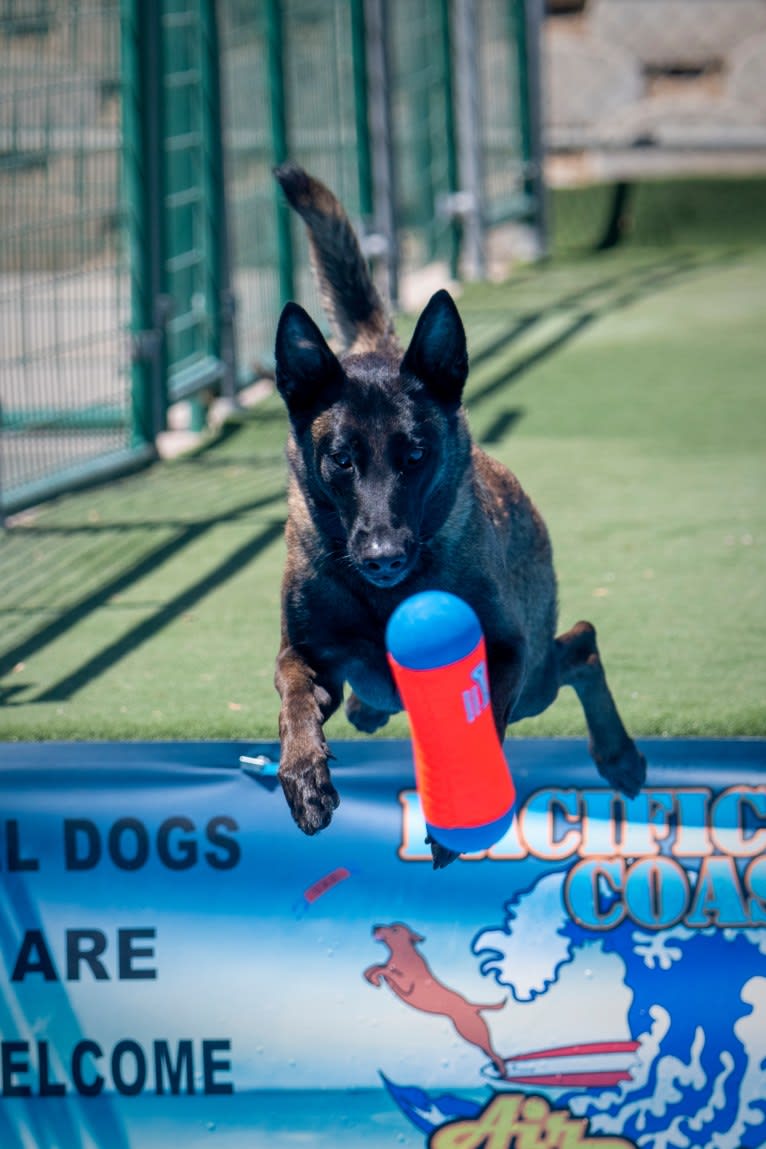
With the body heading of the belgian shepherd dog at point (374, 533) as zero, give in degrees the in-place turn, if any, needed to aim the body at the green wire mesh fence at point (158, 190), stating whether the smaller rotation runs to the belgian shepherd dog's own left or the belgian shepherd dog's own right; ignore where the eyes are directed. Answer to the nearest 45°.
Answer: approximately 180°

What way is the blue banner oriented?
toward the camera

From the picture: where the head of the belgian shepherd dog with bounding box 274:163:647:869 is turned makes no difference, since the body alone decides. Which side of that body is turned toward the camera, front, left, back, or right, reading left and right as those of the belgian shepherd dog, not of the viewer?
front

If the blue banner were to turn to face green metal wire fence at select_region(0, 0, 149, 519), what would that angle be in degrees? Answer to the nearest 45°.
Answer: approximately 180°

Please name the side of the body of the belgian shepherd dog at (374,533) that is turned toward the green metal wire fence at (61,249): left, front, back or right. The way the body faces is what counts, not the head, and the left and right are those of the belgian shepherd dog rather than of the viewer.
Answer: back

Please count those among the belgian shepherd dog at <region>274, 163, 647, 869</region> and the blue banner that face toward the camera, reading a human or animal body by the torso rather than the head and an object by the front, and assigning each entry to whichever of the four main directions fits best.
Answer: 2

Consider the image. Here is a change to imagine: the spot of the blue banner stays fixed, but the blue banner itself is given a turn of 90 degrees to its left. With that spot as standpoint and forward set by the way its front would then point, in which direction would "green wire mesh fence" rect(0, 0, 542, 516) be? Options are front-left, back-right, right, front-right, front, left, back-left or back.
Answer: left
